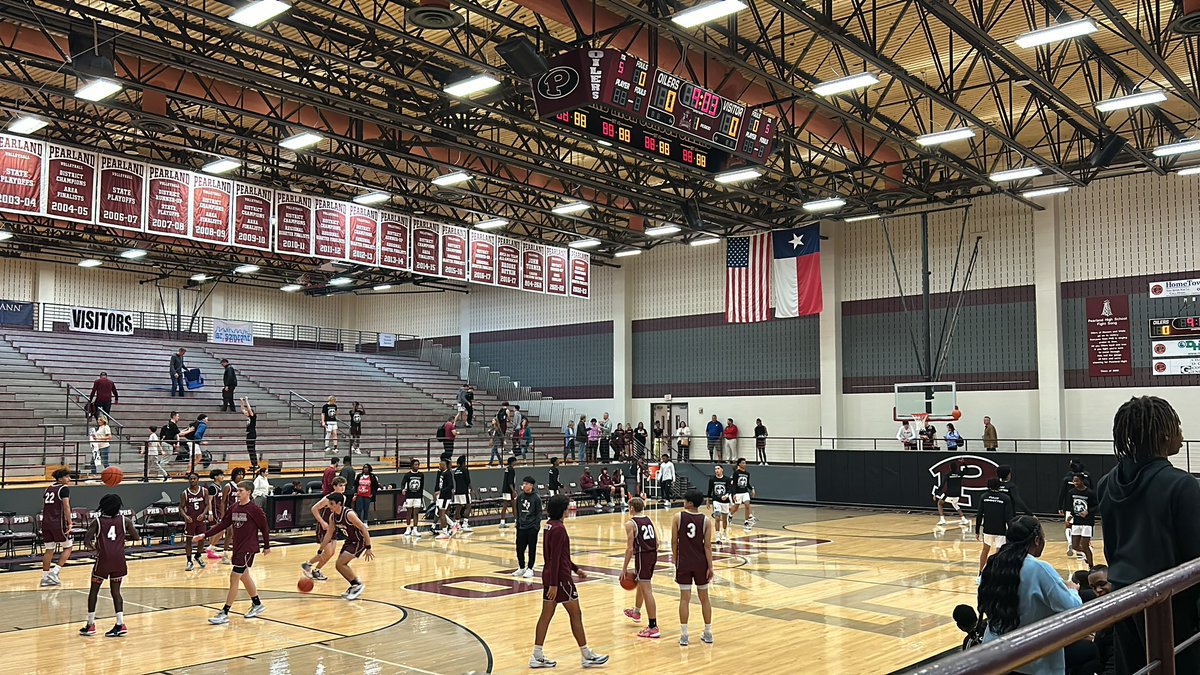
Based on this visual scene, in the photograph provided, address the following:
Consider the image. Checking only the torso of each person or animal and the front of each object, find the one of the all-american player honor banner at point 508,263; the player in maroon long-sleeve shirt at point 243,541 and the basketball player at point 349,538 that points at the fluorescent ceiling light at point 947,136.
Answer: the all-american player honor banner

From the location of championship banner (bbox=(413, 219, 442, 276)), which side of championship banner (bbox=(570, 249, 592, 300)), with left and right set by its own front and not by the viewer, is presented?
right

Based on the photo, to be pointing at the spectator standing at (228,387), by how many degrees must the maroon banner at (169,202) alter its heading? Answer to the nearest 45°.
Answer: approximately 180°

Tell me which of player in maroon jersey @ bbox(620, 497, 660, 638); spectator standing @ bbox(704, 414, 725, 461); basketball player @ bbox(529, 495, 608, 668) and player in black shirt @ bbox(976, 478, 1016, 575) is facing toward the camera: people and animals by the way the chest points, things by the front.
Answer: the spectator standing

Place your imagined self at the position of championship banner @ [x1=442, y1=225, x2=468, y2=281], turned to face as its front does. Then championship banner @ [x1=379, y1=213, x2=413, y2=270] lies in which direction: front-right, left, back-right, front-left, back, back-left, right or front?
right

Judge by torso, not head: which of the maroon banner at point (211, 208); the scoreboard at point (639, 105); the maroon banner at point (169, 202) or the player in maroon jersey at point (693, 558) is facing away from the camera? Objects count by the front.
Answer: the player in maroon jersey

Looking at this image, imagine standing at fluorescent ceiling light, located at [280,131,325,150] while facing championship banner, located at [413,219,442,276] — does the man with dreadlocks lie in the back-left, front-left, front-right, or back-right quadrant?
back-right

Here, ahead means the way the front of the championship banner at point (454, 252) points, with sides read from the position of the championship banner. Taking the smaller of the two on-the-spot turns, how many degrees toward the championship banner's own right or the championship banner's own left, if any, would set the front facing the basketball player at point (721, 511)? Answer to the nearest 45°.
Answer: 0° — it already faces them

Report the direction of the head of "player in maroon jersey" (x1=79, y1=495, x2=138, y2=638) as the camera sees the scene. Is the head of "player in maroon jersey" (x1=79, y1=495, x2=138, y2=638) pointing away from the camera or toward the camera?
away from the camera

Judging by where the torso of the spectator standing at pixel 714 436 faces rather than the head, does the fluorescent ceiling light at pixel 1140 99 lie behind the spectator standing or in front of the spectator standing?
in front

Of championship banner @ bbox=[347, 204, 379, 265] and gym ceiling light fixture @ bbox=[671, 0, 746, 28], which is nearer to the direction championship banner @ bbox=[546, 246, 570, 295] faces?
the gym ceiling light fixture

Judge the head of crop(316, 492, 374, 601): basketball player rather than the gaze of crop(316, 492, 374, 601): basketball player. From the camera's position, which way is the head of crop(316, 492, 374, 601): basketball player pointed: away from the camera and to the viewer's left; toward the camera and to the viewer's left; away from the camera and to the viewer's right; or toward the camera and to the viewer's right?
toward the camera and to the viewer's left

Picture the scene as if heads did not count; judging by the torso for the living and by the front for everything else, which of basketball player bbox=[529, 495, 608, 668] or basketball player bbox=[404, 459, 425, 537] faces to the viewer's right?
basketball player bbox=[529, 495, 608, 668]
